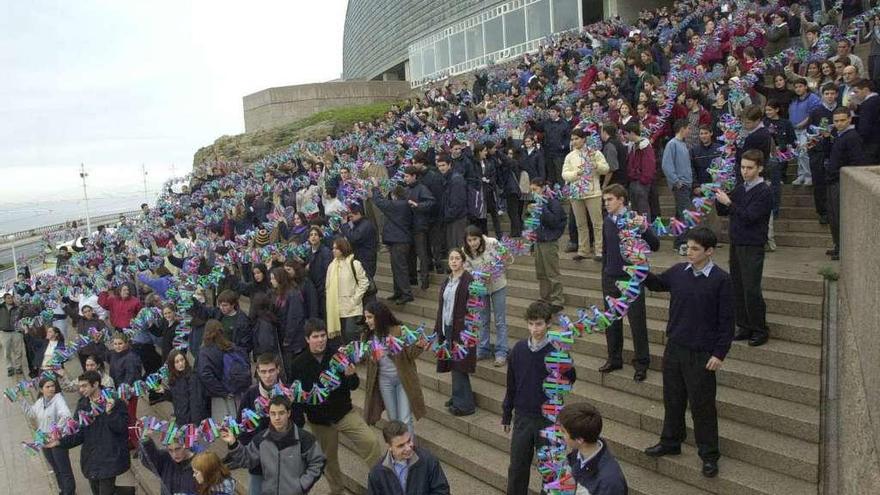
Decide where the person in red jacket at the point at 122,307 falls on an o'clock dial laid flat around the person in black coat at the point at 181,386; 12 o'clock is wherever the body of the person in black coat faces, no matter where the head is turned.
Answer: The person in red jacket is roughly at 4 o'clock from the person in black coat.

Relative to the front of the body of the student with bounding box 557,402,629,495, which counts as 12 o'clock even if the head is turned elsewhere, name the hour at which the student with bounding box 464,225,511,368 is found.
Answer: the student with bounding box 464,225,511,368 is roughly at 4 o'clock from the student with bounding box 557,402,629,495.

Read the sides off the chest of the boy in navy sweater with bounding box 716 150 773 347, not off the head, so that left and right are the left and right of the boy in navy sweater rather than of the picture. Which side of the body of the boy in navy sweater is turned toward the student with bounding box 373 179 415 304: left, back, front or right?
right

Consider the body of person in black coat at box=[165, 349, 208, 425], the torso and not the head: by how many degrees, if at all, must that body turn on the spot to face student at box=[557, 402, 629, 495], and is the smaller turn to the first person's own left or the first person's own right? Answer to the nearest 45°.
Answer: approximately 90° to the first person's own left

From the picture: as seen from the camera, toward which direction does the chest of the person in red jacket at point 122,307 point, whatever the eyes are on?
toward the camera

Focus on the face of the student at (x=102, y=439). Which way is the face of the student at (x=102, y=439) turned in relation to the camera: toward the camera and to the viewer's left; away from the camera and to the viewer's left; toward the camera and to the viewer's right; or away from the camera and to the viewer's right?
toward the camera and to the viewer's left

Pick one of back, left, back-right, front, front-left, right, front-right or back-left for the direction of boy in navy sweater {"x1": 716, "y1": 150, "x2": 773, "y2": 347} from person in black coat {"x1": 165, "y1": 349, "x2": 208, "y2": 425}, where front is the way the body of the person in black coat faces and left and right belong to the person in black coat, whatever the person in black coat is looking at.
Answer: left

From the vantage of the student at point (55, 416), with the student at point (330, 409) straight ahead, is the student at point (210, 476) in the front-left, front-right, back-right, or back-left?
front-right

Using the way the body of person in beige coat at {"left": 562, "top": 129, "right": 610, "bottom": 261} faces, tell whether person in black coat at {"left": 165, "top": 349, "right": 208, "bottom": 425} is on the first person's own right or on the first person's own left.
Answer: on the first person's own right

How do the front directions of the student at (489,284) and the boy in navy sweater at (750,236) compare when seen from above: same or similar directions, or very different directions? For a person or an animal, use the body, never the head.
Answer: same or similar directions

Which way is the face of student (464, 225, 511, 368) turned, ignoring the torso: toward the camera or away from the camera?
toward the camera

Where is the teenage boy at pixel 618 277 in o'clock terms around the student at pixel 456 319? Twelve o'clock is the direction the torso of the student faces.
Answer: The teenage boy is roughly at 8 o'clock from the student.

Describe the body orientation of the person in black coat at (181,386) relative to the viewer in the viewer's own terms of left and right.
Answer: facing the viewer and to the left of the viewer

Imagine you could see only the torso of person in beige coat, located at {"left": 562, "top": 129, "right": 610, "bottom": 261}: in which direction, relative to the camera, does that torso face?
toward the camera

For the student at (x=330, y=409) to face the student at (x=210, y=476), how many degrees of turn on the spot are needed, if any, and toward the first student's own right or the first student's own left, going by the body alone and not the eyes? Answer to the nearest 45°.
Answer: approximately 90° to the first student's own right
